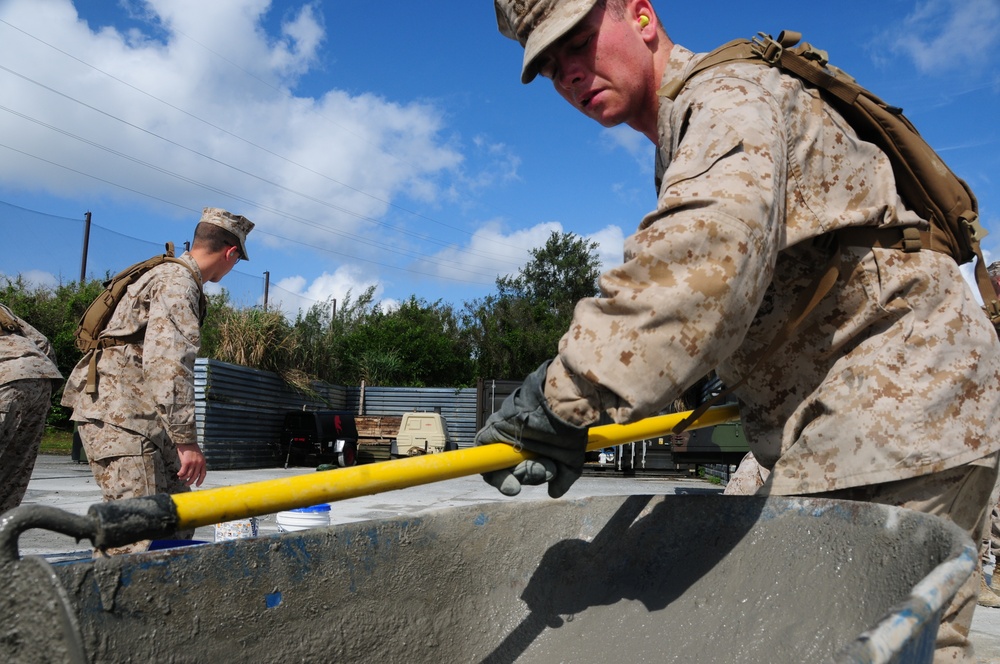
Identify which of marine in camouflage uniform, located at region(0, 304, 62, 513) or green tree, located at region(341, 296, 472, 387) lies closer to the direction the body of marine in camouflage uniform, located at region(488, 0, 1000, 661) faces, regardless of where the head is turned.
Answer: the marine in camouflage uniform

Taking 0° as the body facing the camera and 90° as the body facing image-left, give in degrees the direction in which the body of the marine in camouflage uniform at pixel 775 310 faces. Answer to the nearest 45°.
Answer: approximately 90°

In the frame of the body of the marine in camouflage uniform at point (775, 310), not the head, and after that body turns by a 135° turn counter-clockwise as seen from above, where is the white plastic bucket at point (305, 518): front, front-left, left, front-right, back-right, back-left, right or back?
back

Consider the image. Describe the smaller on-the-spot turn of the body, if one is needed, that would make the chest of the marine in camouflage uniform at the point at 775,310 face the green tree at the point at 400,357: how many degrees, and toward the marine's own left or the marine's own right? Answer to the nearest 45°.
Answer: approximately 45° to the marine's own right

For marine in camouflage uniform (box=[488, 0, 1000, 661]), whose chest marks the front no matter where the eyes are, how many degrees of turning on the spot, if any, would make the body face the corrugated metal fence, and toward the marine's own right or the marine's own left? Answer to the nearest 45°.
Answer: approximately 45° to the marine's own right

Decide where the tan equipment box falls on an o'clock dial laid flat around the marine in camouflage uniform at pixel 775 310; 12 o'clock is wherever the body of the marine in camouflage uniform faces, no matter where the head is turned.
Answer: The tan equipment box is roughly at 2 o'clock from the marine in camouflage uniform.
